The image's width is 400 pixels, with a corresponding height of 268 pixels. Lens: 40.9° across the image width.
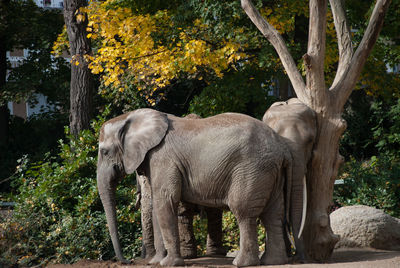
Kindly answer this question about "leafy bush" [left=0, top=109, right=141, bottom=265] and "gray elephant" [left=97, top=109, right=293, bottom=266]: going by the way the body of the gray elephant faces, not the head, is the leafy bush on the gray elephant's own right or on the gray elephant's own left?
on the gray elephant's own right

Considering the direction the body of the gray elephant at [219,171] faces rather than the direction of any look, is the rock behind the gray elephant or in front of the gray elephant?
behind

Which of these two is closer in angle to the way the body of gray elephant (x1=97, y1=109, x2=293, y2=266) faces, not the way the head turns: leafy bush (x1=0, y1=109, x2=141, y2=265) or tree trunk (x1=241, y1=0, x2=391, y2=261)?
the leafy bush

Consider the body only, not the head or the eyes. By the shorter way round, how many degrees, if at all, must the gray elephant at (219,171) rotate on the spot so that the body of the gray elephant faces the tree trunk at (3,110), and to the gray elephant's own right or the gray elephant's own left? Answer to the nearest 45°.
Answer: approximately 45° to the gray elephant's own right

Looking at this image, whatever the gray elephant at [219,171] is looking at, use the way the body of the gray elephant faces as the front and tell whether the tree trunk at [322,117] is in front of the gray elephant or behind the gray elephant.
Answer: behind

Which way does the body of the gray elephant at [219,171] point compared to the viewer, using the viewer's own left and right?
facing to the left of the viewer
